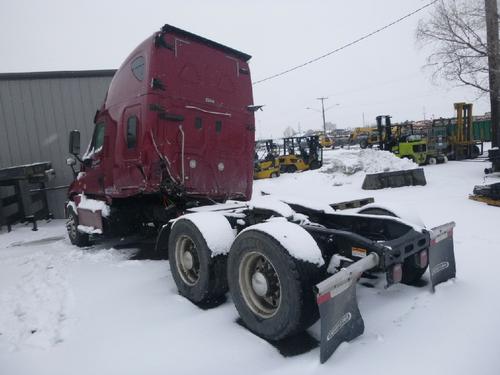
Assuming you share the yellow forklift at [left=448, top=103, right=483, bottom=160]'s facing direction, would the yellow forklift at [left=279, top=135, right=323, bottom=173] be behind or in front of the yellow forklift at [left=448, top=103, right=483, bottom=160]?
in front

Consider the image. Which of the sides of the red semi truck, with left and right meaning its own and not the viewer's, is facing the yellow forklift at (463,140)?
right

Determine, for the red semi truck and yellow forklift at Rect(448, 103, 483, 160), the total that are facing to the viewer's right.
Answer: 0

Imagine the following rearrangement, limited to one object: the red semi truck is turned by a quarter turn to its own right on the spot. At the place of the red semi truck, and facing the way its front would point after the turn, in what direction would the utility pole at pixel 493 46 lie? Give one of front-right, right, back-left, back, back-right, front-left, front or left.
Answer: front

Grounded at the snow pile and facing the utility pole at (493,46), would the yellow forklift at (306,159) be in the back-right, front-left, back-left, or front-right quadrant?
back-left

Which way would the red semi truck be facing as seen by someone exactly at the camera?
facing away from the viewer and to the left of the viewer

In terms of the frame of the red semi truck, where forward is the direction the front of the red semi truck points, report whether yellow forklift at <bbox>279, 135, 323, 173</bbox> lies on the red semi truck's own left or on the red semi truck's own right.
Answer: on the red semi truck's own right

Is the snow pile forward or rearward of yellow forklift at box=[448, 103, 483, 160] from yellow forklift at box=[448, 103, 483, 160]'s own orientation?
forward
